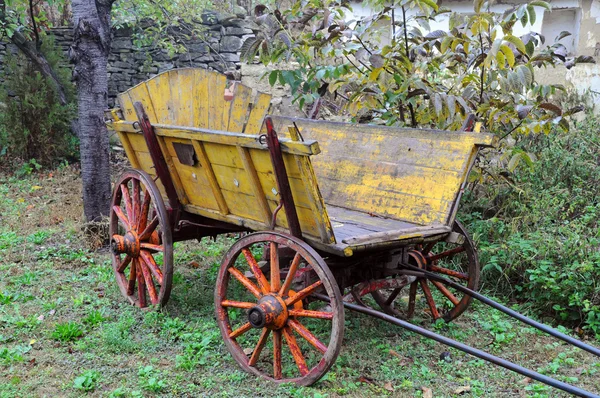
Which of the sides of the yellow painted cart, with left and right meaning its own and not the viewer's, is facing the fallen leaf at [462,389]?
front

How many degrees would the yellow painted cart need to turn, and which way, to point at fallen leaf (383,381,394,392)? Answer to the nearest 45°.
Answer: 0° — it already faces it

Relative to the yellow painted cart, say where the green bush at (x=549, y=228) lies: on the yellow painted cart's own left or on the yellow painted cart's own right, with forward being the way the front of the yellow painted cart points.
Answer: on the yellow painted cart's own left

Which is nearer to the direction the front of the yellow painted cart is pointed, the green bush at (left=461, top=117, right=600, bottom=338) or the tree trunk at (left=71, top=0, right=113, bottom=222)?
the green bush

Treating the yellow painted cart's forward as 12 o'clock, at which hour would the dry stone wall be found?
The dry stone wall is roughly at 7 o'clock from the yellow painted cart.

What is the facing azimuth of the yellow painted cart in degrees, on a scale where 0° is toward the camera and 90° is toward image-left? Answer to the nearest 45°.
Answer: approximately 315°

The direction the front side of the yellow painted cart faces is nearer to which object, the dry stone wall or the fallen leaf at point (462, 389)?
the fallen leaf

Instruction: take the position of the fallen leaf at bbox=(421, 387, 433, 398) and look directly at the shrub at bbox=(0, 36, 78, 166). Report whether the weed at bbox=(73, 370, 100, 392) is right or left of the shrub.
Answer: left

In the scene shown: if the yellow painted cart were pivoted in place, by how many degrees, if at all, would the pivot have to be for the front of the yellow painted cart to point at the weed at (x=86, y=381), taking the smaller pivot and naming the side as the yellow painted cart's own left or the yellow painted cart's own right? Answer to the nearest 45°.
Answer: approximately 90° to the yellow painted cart's own right

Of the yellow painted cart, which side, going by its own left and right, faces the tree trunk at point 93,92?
back
